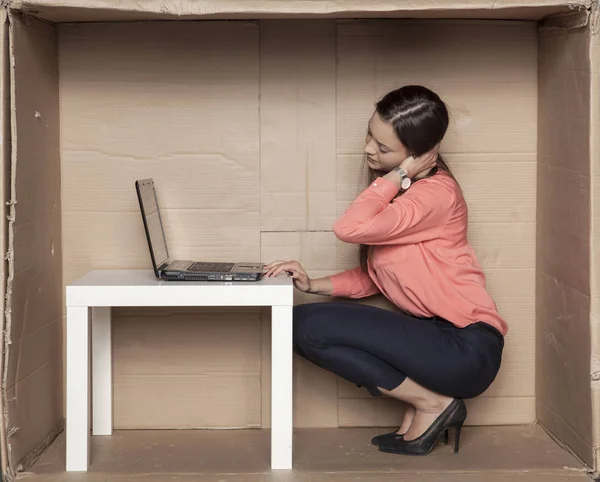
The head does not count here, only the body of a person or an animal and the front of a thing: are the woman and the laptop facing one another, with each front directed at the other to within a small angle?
yes

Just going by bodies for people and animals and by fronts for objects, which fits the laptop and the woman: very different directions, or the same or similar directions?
very different directions

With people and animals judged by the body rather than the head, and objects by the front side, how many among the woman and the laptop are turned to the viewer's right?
1

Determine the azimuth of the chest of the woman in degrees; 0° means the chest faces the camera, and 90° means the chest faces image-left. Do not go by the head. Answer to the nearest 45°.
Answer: approximately 90°

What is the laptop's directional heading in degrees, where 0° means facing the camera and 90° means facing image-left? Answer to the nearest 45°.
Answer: approximately 270°
